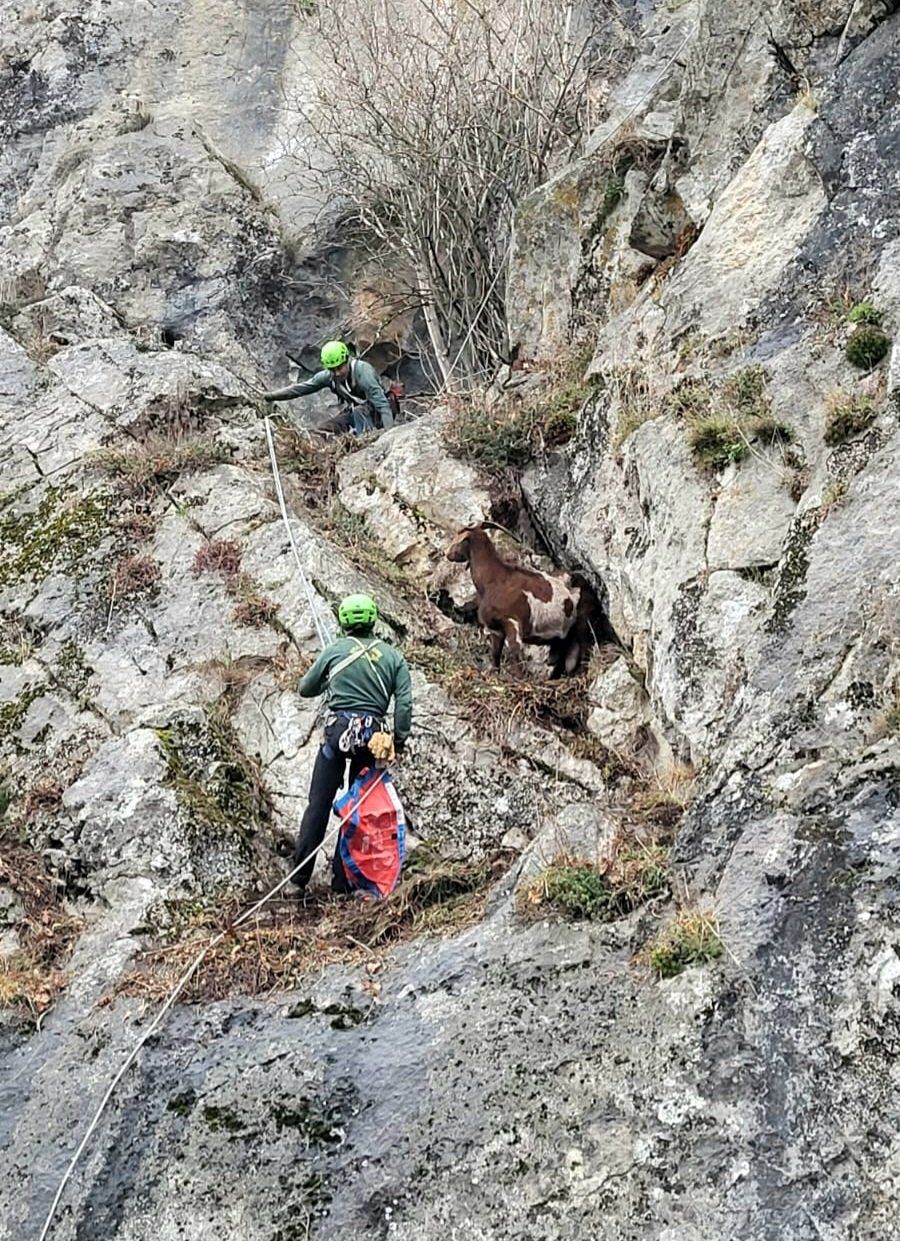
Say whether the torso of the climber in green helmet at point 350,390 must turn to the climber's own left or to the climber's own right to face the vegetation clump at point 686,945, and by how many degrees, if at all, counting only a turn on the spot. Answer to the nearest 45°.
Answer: approximately 45° to the climber's own left

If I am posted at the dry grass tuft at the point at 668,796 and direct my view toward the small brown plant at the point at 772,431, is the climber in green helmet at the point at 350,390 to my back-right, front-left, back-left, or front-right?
front-left

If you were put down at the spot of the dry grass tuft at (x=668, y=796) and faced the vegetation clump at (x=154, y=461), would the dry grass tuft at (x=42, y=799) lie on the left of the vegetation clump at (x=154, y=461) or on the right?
left

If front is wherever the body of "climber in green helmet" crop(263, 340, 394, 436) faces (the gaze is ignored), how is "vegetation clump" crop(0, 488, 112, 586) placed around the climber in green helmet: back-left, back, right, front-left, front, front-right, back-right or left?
front

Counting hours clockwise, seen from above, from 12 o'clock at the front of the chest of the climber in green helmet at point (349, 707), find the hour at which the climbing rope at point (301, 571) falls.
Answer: The climbing rope is roughly at 12 o'clock from the climber in green helmet.

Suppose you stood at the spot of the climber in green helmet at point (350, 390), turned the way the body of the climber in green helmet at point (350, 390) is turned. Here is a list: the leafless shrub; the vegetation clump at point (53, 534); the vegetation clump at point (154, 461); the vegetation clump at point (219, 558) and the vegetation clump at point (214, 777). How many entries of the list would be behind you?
1

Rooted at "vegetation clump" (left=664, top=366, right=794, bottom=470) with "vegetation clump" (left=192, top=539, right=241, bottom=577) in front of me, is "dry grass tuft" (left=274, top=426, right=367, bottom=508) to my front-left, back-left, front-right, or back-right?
front-right

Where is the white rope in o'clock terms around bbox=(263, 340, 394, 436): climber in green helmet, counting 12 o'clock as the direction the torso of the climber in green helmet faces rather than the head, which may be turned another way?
The white rope is roughly at 11 o'clock from the climber in green helmet.

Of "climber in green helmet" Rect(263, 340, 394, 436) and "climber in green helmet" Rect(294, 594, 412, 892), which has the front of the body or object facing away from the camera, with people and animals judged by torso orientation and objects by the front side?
"climber in green helmet" Rect(294, 594, 412, 892)

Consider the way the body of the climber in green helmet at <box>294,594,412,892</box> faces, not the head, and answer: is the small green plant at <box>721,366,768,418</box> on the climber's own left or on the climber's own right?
on the climber's own right

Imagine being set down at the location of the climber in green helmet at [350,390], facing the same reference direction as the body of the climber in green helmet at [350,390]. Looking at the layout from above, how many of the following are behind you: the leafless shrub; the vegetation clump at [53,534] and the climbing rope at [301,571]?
1

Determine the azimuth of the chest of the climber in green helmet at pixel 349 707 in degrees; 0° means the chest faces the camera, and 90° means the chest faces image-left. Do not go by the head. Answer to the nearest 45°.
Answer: approximately 180°

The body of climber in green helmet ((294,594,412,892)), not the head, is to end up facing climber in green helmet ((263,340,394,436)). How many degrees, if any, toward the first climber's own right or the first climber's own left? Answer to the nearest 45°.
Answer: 0° — they already face them

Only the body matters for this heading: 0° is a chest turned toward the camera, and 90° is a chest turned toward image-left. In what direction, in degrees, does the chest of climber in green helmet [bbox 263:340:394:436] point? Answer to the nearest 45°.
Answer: approximately 45°

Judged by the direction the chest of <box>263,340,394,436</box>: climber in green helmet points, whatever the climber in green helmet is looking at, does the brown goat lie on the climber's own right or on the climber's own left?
on the climber's own left

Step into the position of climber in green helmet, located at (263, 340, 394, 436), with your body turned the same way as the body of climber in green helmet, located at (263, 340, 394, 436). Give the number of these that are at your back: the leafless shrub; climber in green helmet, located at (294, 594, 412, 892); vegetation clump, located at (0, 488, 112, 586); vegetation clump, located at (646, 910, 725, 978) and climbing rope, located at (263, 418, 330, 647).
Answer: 1

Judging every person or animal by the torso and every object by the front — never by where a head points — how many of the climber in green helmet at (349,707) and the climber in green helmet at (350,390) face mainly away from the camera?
1
